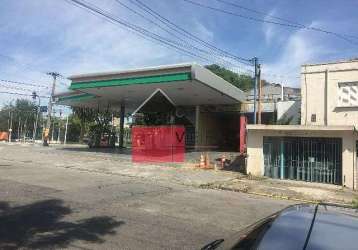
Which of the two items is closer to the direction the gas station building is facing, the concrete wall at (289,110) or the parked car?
the parked car

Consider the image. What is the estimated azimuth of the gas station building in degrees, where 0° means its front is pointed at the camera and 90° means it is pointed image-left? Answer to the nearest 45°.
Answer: approximately 45°

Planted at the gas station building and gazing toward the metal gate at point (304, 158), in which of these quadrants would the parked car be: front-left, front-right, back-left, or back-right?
front-right

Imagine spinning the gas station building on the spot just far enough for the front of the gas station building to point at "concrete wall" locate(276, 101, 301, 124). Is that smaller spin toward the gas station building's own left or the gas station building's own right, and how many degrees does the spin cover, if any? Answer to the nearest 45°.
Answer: approximately 135° to the gas station building's own left

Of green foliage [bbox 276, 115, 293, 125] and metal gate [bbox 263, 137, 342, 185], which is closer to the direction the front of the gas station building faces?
the metal gate

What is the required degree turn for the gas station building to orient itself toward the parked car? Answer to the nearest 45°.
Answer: approximately 45° to its left

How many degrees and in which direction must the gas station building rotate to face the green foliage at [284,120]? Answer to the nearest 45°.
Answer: approximately 135° to its left
